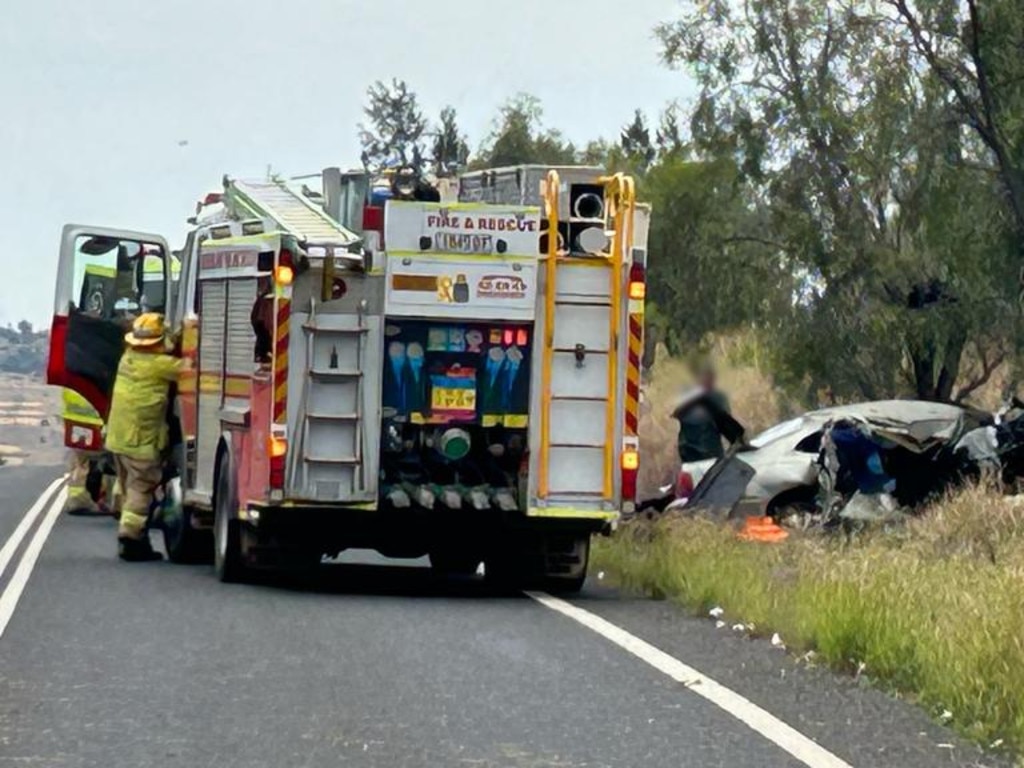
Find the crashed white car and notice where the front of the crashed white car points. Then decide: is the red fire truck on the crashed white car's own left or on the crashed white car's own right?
on the crashed white car's own right

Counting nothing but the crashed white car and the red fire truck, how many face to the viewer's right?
1

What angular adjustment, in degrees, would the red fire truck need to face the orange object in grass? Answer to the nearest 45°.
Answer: approximately 45° to its right

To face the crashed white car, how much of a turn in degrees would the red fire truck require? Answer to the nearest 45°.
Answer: approximately 45° to its right

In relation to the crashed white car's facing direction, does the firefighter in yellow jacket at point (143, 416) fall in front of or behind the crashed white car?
behind

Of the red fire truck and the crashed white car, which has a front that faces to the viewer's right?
the crashed white car

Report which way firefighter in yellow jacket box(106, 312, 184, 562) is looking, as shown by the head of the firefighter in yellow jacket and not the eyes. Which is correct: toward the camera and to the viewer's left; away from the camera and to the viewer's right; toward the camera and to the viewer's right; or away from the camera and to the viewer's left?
away from the camera and to the viewer's right

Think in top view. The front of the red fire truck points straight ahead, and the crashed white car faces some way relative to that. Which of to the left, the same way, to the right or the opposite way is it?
to the right

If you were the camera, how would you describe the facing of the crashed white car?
facing to the right of the viewer

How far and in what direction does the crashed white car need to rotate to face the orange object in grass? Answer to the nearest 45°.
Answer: approximately 90° to its right

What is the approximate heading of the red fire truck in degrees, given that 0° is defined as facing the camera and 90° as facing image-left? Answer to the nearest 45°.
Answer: approximately 180°
